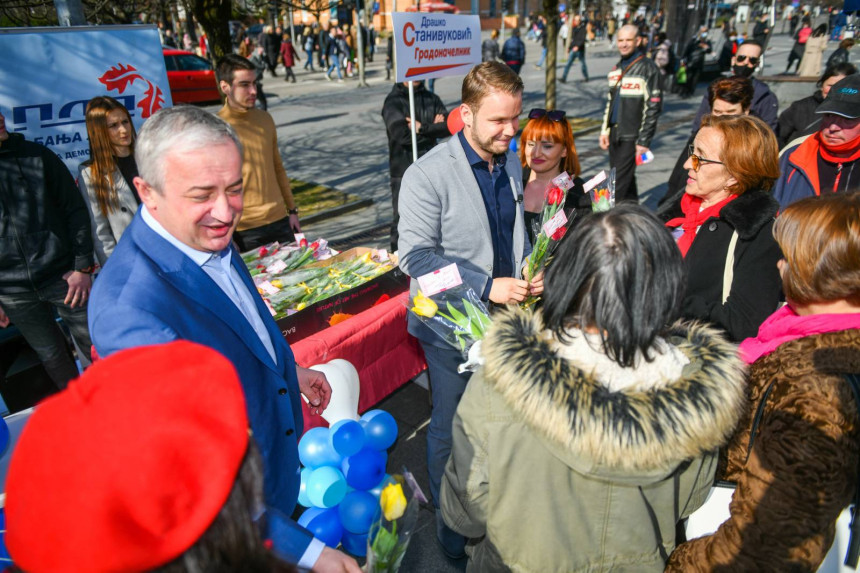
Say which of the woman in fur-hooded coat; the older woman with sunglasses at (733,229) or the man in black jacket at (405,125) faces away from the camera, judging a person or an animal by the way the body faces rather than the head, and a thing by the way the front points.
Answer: the woman in fur-hooded coat

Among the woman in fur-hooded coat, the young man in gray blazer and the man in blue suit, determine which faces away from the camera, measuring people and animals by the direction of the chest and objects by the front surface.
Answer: the woman in fur-hooded coat

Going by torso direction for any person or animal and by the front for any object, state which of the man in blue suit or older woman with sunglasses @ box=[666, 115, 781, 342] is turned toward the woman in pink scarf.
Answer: the man in blue suit

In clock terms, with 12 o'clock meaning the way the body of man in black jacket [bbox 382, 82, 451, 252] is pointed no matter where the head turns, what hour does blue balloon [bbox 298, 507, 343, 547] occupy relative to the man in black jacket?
The blue balloon is roughly at 12 o'clock from the man in black jacket.

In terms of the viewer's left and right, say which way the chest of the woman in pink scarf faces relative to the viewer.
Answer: facing away from the viewer and to the left of the viewer

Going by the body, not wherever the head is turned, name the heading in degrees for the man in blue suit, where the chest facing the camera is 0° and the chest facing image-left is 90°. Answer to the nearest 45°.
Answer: approximately 315°

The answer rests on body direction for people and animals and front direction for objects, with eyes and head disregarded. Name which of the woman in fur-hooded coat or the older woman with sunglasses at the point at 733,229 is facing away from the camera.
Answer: the woman in fur-hooded coat

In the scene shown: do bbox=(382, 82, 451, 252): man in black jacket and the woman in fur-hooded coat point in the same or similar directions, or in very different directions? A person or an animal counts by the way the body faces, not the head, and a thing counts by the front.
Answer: very different directions

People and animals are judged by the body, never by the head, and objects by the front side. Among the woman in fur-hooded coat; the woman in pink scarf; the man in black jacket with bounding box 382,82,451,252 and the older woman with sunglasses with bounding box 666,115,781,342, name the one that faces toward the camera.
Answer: the man in black jacket

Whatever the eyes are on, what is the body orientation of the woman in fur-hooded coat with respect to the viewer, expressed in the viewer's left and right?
facing away from the viewer
